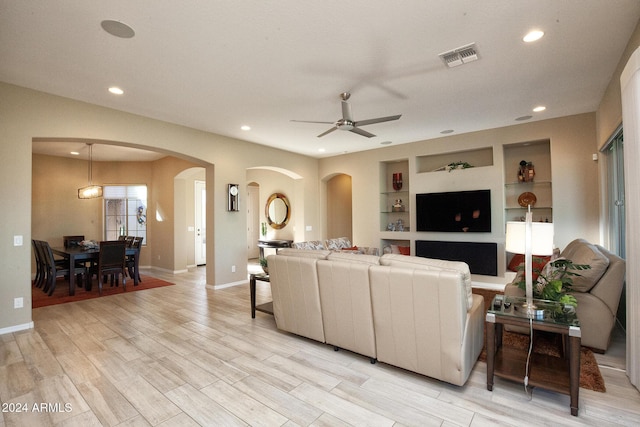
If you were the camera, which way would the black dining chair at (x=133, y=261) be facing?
facing to the left of the viewer

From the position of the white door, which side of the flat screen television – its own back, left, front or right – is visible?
right

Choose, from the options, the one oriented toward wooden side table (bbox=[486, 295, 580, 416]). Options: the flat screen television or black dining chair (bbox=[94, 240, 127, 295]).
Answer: the flat screen television

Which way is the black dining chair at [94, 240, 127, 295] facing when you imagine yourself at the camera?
facing away from the viewer and to the left of the viewer

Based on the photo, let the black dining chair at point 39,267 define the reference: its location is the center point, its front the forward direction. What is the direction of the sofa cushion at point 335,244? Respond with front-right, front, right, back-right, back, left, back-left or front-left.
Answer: front-right

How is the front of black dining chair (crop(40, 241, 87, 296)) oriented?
to the viewer's right

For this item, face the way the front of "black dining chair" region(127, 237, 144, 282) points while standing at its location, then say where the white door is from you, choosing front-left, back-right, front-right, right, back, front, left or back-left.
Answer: back-right

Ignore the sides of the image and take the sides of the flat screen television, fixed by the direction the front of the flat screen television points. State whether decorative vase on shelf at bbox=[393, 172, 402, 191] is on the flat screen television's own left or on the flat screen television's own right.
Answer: on the flat screen television's own right

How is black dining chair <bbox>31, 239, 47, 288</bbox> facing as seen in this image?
to the viewer's right

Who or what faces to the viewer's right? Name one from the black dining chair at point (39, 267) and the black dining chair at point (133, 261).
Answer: the black dining chair at point (39, 267)

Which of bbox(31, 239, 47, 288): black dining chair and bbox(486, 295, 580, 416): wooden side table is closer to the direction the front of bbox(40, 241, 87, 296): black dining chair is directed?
the wooden side table

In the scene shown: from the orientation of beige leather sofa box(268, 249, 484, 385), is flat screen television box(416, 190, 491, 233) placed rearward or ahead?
ahead

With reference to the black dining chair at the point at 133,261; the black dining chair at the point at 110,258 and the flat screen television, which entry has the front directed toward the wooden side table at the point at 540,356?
the flat screen television

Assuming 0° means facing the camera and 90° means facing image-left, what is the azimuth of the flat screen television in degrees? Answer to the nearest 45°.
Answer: approximately 0°

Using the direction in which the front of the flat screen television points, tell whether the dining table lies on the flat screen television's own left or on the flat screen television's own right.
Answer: on the flat screen television's own right
